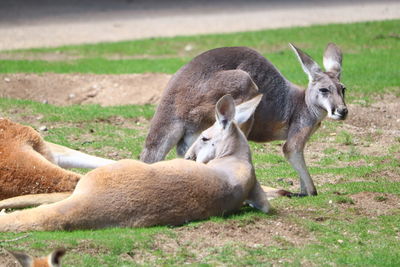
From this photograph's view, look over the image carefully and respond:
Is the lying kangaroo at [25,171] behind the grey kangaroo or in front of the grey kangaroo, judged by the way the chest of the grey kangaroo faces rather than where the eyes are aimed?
behind

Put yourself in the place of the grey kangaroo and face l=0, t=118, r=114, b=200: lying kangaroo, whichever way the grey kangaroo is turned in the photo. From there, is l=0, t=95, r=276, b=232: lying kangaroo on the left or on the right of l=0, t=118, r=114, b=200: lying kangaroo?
left

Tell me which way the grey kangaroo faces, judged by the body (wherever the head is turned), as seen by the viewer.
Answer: to the viewer's right

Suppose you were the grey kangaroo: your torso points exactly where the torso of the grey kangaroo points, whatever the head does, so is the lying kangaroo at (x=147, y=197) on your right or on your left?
on your right
